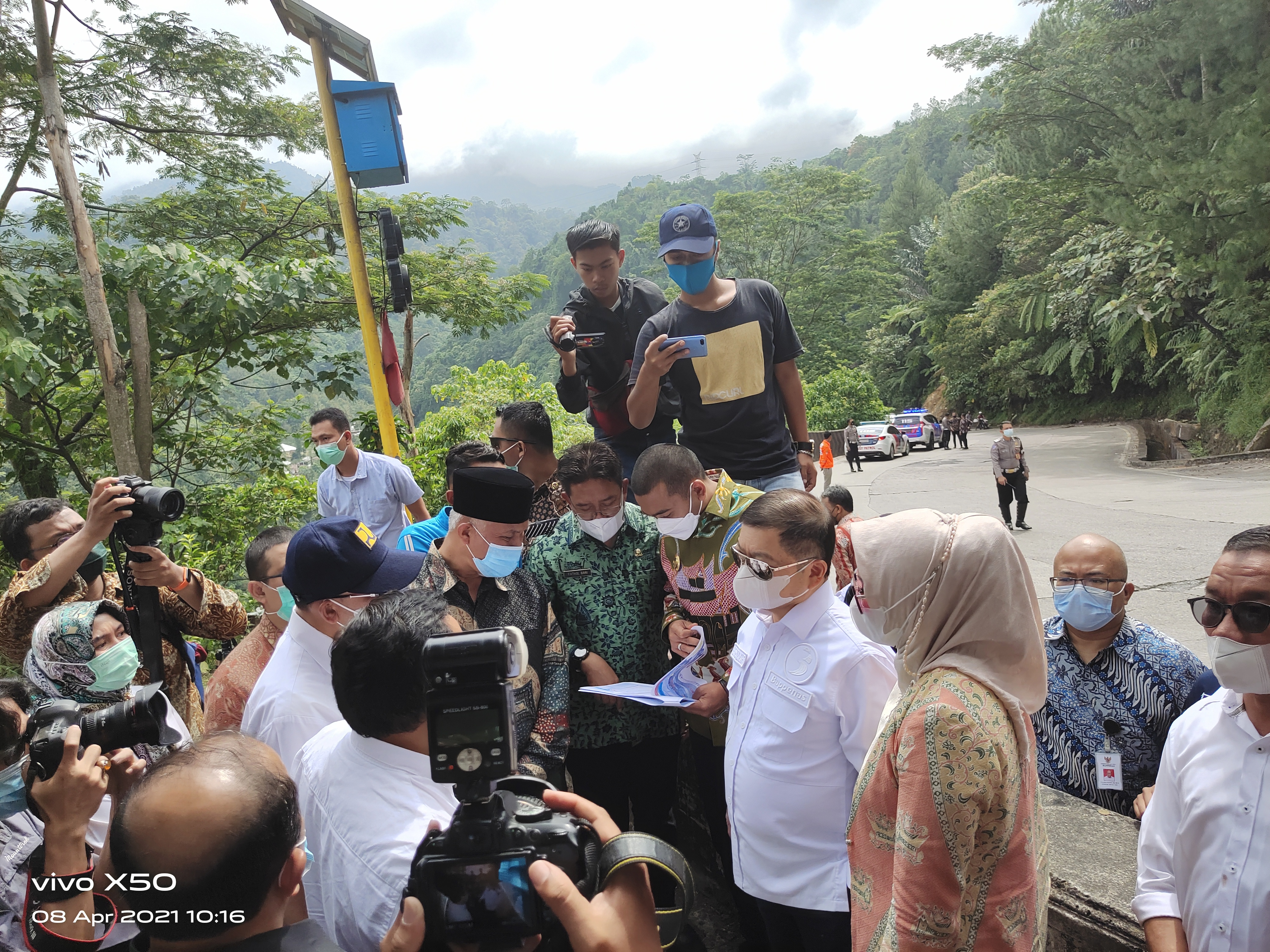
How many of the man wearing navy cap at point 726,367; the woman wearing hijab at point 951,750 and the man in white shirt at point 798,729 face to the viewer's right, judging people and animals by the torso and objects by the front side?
0

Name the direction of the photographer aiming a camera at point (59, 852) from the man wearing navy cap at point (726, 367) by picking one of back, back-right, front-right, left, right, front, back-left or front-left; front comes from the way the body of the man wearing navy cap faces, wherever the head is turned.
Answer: front-right

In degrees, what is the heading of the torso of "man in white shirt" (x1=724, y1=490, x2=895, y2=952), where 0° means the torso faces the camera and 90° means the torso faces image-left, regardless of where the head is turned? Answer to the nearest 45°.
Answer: approximately 45°

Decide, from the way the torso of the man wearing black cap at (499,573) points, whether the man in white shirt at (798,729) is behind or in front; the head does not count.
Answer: in front

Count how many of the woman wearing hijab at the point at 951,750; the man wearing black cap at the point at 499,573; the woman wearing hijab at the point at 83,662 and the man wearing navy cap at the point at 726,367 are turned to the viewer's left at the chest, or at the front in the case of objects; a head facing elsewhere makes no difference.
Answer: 1

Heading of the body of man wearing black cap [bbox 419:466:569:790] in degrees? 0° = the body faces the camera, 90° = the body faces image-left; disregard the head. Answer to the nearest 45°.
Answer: approximately 315°

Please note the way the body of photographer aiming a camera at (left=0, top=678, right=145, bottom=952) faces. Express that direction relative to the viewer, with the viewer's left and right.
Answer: facing to the right of the viewer

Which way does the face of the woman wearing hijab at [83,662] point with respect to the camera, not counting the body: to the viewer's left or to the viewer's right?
to the viewer's right

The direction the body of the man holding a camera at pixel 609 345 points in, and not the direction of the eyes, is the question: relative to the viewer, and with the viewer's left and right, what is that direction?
facing the viewer

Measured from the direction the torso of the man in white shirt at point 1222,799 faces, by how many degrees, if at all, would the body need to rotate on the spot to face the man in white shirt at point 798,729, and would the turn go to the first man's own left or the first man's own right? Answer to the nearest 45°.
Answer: approximately 45° to the first man's own right

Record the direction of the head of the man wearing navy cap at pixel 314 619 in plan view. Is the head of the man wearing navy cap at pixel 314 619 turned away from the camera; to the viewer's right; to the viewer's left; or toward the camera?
to the viewer's right

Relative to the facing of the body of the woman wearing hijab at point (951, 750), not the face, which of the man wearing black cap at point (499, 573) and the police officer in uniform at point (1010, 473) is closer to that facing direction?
the man wearing black cap

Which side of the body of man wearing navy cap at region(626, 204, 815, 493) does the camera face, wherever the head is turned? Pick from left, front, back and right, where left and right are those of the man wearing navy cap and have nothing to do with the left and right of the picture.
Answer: front

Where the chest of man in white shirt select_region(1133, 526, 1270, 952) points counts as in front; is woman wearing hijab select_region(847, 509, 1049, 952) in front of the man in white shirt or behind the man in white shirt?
in front

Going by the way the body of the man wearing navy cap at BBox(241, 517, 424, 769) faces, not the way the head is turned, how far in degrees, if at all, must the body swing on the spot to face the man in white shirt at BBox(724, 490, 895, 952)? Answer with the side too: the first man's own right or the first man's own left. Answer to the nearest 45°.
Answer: approximately 45° to the first man's own right

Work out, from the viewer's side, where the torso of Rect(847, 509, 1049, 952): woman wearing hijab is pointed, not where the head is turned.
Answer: to the viewer's left

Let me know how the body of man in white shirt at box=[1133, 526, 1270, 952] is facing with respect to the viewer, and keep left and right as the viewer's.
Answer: facing the viewer and to the left of the viewer
